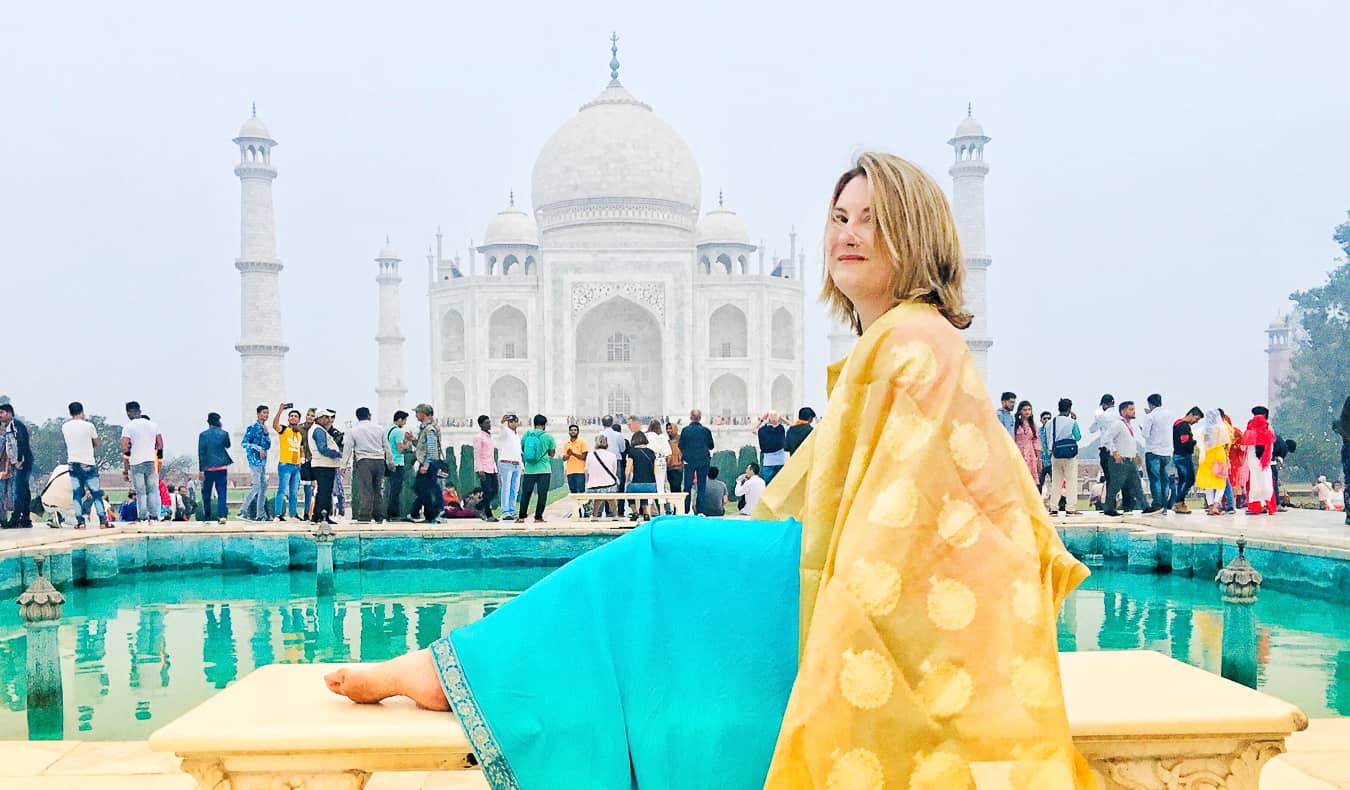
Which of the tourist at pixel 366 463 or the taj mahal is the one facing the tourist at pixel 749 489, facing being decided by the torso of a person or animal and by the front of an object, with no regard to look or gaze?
the taj mahal

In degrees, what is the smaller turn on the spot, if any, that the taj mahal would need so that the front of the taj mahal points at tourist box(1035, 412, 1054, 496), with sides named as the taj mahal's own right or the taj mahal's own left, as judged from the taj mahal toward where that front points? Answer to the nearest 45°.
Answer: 0° — it already faces them

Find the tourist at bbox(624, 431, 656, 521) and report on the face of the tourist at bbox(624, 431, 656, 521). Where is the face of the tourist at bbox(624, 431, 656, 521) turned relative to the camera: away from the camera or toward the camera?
away from the camera

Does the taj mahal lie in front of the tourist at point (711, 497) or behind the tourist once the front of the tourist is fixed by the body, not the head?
in front

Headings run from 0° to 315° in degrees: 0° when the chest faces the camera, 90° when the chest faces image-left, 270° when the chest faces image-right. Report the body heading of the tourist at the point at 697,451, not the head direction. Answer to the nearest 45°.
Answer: approximately 180°

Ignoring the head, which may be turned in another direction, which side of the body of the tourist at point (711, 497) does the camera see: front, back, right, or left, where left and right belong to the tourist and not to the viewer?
back

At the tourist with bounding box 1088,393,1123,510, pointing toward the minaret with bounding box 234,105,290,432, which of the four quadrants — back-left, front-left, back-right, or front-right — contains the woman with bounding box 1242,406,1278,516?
back-right

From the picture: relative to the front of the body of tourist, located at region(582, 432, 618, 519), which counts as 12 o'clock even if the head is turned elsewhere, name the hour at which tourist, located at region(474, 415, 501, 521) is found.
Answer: tourist, located at region(474, 415, 501, 521) is roughly at 10 o'clock from tourist, located at region(582, 432, 618, 519).

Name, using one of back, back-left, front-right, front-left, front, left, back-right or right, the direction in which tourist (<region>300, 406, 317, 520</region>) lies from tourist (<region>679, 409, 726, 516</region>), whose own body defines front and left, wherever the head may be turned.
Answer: left

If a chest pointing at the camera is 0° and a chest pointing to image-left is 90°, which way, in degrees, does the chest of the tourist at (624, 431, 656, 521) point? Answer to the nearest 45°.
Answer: approximately 180°
